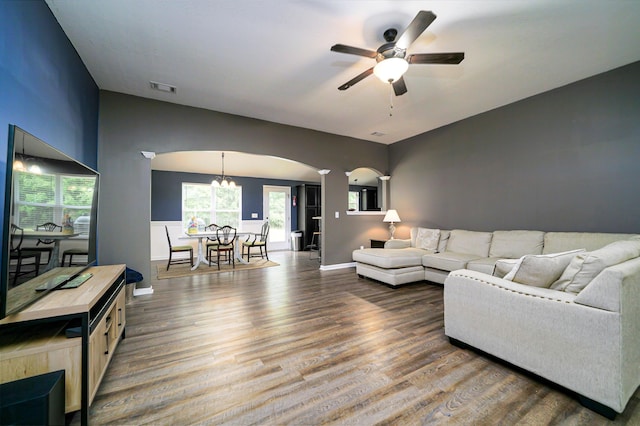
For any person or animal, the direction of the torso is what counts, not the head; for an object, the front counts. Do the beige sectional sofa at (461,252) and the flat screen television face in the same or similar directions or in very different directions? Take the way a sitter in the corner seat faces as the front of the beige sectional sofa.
very different directions

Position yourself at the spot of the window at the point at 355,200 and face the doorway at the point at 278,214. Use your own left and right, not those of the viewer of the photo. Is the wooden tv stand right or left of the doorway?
left

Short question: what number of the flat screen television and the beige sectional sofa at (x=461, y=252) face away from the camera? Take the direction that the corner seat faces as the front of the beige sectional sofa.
0

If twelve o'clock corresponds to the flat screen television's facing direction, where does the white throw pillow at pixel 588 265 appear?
The white throw pillow is roughly at 12 o'clock from the flat screen television.

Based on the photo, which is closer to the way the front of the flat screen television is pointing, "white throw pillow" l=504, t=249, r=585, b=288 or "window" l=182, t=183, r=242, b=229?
the white throw pillow

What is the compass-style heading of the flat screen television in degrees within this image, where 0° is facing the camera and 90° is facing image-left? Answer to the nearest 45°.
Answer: approximately 315°

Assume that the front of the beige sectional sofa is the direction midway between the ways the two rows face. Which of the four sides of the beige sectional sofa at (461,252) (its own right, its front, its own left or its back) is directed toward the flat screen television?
front

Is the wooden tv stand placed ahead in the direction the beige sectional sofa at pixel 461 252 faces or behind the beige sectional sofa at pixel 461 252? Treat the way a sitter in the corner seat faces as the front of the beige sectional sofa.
ahead

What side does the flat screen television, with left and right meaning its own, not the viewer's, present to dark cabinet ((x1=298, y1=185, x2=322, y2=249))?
left
